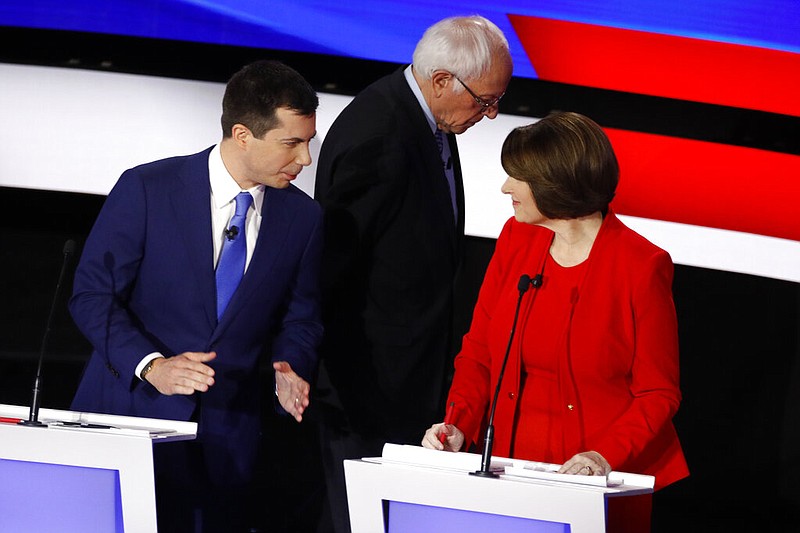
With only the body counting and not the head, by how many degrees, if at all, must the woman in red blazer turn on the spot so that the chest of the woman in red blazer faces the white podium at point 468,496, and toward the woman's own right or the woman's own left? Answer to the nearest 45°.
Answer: approximately 45° to the woman's own left

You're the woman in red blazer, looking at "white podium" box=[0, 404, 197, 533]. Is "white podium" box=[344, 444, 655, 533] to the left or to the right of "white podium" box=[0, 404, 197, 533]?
left

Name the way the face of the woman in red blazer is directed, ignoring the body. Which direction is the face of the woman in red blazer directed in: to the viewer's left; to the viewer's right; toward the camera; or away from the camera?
to the viewer's left

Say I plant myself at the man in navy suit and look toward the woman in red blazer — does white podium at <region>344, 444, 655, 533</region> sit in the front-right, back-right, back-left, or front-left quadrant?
front-right

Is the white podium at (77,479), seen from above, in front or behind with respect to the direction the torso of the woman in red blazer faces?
in front

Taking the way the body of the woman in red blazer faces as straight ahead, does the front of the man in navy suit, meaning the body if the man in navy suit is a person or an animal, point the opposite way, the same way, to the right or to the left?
to the left

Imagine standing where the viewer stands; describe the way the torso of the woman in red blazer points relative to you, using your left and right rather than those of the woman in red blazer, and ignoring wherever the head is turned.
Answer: facing the viewer and to the left of the viewer

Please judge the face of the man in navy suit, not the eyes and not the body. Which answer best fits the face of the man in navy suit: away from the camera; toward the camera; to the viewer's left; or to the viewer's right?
to the viewer's right

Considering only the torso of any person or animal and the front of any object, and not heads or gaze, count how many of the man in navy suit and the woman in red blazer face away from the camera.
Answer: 0

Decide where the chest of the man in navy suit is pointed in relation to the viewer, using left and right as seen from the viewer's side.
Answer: facing the viewer and to the right of the viewer
